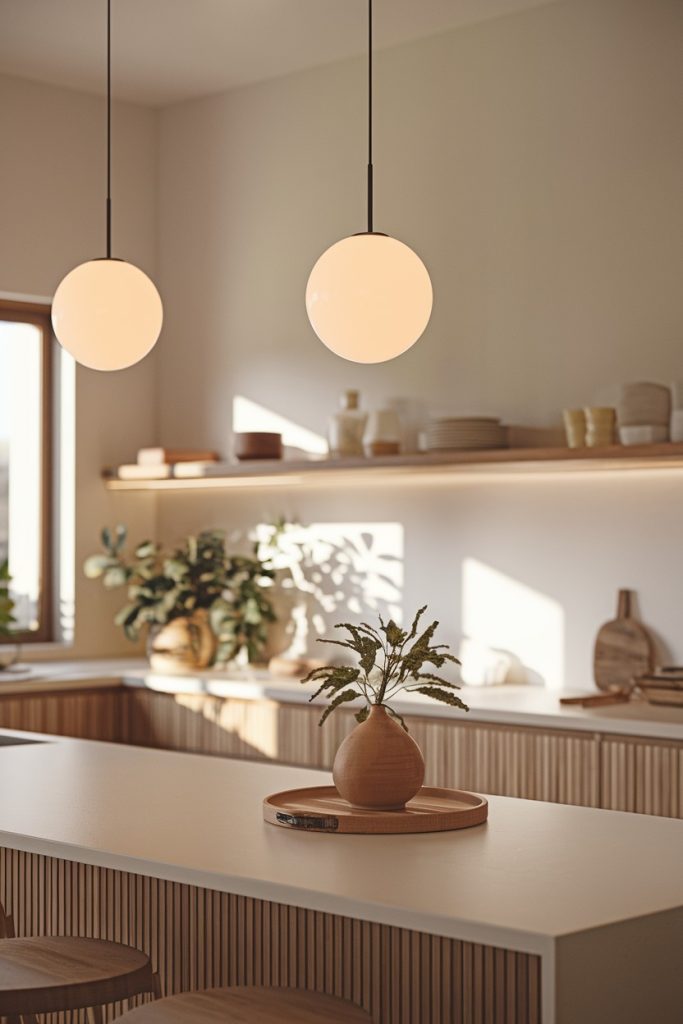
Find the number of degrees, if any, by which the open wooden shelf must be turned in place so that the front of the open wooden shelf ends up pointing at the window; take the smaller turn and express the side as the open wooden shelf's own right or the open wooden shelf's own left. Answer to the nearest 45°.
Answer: approximately 45° to the open wooden shelf's own right

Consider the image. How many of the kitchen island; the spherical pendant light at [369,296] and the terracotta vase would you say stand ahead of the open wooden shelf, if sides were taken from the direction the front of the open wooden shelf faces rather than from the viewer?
3

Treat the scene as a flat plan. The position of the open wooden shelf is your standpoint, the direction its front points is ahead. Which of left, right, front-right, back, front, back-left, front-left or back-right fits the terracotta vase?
front

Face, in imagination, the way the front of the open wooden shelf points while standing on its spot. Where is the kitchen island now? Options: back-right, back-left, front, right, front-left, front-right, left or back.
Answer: front

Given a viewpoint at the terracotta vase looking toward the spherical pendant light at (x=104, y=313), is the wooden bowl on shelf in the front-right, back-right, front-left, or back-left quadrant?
front-right

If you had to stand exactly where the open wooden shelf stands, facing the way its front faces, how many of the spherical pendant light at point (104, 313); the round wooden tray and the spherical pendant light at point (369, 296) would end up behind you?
0

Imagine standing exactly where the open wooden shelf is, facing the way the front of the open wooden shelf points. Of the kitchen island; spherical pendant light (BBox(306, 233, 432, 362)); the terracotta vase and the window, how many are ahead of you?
3

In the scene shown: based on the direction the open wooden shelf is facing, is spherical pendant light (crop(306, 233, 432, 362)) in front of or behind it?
in front

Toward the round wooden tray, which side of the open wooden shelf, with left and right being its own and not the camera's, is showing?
front

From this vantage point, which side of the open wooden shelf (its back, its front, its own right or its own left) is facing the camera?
front

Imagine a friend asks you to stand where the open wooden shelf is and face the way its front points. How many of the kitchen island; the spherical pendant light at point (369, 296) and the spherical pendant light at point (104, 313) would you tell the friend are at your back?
0
